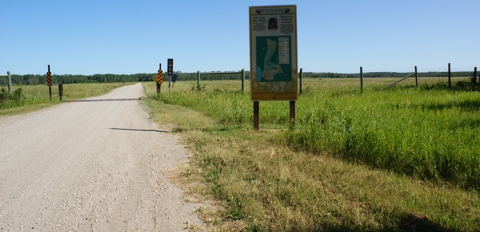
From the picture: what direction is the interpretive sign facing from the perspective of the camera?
toward the camera
